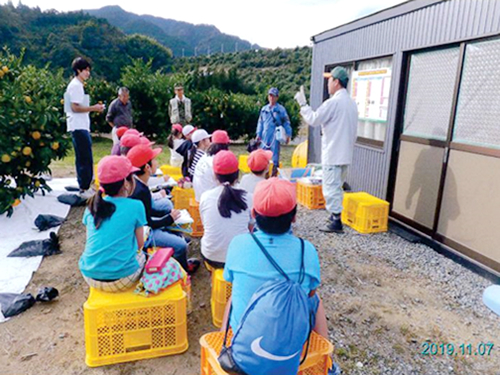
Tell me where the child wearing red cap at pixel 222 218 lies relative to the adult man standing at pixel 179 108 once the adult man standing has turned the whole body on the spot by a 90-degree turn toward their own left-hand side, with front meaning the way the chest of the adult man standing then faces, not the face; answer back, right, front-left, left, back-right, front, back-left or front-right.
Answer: right

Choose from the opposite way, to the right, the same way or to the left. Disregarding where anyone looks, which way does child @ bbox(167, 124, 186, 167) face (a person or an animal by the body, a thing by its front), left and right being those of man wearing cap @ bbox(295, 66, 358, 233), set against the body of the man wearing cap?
the opposite way

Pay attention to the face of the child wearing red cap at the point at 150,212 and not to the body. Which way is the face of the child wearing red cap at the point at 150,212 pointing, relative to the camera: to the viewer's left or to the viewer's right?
to the viewer's right

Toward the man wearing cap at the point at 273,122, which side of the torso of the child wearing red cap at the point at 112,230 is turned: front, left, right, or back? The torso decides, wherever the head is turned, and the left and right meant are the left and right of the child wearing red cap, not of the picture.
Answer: front

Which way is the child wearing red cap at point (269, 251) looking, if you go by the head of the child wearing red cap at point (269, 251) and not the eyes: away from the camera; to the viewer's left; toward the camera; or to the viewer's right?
away from the camera

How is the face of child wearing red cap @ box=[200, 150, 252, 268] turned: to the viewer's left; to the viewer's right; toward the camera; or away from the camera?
away from the camera

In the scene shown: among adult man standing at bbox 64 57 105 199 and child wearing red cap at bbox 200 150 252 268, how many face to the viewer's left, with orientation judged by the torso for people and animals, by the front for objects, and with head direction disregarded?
0

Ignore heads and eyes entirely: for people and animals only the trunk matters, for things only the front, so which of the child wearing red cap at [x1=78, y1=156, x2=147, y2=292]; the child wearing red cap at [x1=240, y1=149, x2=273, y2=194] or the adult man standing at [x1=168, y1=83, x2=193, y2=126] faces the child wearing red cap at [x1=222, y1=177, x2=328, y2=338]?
the adult man standing

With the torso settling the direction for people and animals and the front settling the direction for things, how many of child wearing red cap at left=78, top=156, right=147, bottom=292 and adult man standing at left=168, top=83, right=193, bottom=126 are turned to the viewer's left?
0

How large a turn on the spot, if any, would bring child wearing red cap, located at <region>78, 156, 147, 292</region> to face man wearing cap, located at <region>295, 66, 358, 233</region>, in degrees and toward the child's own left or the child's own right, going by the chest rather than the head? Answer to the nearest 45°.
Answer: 0° — they already face them

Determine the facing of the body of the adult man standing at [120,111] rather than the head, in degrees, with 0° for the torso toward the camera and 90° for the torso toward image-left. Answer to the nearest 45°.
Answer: approximately 315°

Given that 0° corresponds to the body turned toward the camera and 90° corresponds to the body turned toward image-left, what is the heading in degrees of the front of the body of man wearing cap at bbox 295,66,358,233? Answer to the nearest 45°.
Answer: approximately 90°

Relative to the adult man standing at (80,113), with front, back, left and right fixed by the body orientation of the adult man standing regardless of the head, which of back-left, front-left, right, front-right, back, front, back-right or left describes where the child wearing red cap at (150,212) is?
right

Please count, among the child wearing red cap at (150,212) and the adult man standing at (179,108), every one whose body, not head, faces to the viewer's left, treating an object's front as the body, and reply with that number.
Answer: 0

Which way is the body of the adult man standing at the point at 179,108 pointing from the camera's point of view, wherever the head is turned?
toward the camera

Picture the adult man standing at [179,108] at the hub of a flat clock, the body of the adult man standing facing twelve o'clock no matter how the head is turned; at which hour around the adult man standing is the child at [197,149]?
The child is roughly at 12 o'clock from the adult man standing.
